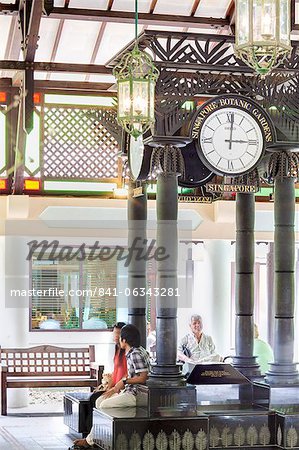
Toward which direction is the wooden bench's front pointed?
toward the camera

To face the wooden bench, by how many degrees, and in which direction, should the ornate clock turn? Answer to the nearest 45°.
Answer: approximately 135° to its right

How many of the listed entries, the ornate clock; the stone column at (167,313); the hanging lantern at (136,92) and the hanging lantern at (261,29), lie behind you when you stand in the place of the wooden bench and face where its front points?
0

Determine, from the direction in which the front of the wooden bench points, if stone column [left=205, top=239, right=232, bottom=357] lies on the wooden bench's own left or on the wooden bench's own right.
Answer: on the wooden bench's own left

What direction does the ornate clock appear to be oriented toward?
toward the camera

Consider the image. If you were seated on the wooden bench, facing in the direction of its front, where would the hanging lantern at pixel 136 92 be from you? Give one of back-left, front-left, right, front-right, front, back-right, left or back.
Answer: front

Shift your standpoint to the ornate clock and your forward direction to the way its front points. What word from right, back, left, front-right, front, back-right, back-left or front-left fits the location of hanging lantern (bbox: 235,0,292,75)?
front

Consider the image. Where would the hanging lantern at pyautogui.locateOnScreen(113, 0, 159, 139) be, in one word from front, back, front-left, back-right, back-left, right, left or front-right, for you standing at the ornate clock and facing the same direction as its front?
front-right

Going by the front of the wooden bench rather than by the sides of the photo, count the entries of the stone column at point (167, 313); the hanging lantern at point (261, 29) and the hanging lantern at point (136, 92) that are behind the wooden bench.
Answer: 0

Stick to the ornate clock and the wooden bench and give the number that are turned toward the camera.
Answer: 2

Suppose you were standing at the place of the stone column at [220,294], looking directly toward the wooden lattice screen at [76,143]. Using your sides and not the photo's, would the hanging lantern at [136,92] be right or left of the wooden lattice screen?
left

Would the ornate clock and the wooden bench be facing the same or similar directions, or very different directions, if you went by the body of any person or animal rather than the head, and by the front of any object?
same or similar directions

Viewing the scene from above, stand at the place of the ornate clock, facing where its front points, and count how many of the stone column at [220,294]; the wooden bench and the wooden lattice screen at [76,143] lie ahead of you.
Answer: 0
